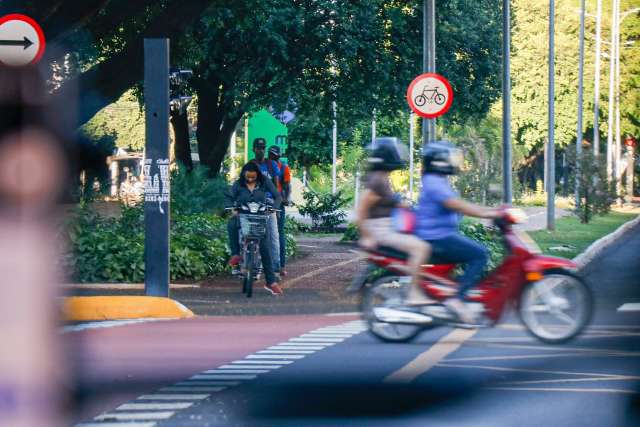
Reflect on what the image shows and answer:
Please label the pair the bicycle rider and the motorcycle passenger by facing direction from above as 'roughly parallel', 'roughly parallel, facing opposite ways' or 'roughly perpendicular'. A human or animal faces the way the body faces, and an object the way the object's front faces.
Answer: roughly perpendicular

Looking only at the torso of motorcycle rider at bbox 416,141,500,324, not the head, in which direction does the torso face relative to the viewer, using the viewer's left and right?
facing to the right of the viewer

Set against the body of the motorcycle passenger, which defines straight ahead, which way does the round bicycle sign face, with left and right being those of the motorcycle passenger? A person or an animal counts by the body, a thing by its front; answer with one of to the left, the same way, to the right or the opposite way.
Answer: to the right

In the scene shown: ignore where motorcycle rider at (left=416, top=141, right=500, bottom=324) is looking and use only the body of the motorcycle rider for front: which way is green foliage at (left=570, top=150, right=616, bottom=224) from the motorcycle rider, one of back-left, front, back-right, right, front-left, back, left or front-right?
left

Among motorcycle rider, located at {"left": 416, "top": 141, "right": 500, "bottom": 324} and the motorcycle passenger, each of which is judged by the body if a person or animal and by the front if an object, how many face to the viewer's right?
2

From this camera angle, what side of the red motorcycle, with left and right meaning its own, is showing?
right

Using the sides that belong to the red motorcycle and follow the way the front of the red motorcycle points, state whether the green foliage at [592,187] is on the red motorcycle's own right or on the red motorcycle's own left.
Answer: on the red motorcycle's own left

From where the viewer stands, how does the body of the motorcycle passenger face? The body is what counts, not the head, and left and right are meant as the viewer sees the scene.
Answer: facing to the right of the viewer

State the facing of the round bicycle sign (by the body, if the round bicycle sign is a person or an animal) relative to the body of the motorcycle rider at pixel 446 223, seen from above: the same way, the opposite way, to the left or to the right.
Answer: to the right

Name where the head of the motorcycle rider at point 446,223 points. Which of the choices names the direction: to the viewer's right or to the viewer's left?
to the viewer's right

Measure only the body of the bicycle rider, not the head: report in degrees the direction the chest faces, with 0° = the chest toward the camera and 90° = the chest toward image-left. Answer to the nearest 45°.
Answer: approximately 0°

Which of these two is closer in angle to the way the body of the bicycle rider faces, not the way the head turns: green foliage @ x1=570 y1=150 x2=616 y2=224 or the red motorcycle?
the red motorcycle

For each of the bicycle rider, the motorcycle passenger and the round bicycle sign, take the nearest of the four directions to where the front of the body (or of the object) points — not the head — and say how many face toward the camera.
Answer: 2
